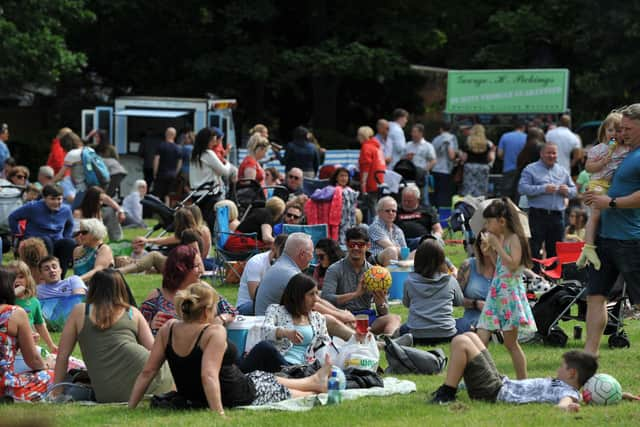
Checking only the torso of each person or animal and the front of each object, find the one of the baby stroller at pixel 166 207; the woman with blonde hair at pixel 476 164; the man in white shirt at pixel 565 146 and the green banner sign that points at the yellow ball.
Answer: the green banner sign

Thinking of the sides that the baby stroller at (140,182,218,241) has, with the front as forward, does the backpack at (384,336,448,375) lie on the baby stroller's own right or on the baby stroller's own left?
on the baby stroller's own left

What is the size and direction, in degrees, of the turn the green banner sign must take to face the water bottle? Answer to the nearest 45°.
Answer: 0° — it already faces it

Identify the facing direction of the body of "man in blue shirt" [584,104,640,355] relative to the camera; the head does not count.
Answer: to the viewer's left

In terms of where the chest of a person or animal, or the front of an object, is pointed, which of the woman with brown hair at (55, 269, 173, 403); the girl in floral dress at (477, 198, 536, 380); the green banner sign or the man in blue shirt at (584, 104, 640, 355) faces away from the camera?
the woman with brown hair

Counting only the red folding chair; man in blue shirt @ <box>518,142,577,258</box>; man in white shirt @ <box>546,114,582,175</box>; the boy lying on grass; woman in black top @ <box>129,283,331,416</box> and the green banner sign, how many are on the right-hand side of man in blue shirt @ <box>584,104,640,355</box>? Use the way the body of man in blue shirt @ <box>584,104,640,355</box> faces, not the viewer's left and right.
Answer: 4

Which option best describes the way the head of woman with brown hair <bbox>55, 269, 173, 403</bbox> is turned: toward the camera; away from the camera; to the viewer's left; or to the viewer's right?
away from the camera

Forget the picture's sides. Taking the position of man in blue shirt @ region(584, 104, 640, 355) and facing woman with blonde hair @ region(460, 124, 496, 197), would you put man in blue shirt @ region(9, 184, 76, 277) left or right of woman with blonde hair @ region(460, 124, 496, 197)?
left

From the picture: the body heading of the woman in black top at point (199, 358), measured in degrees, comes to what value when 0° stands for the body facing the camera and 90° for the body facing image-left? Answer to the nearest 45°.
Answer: approximately 225°

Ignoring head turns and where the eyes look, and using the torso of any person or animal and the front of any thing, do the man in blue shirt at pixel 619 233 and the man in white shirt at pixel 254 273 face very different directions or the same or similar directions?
very different directions

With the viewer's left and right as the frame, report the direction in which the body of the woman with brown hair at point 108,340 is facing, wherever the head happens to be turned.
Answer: facing away from the viewer

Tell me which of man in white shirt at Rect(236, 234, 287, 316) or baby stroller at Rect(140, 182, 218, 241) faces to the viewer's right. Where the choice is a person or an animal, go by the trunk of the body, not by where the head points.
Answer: the man in white shirt

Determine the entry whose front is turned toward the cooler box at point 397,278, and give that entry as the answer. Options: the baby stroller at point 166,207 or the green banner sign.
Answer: the green banner sign
